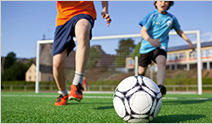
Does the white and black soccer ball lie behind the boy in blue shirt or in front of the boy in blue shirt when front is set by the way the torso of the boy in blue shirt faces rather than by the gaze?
in front

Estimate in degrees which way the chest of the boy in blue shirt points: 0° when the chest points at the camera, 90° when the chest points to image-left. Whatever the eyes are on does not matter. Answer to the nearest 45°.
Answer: approximately 0°

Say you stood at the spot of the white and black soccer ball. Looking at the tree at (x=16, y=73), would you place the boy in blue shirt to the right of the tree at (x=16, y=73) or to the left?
right

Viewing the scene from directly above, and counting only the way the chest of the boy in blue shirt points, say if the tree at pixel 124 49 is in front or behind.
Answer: behind

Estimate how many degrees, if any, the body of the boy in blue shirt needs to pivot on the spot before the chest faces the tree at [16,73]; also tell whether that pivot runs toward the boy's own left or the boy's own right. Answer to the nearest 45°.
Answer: approximately 135° to the boy's own right

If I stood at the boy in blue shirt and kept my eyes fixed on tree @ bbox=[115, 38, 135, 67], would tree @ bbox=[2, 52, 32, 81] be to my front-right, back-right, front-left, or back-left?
front-left

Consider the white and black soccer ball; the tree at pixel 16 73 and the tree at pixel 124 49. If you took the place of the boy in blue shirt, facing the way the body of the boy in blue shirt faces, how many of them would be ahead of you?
1

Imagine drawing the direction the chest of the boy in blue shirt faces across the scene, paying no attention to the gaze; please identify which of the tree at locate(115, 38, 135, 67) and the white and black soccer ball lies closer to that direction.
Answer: the white and black soccer ball
